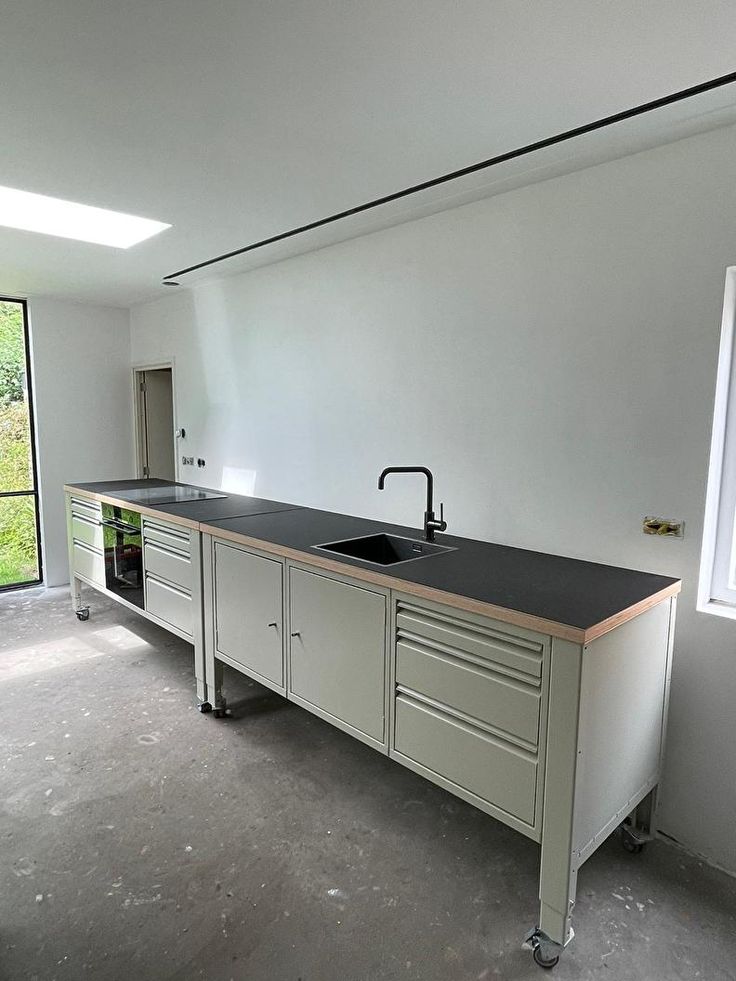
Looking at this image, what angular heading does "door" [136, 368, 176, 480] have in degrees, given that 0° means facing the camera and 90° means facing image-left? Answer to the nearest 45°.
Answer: approximately 45°

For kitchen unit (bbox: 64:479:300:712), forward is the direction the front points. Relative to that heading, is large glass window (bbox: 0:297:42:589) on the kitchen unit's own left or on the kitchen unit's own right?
on the kitchen unit's own right

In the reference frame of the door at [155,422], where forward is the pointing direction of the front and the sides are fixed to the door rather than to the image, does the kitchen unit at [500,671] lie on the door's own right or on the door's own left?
on the door's own left

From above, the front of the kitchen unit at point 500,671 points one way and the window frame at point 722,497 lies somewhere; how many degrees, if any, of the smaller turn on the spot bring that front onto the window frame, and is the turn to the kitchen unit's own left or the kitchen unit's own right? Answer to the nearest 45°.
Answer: approximately 135° to the kitchen unit's own left

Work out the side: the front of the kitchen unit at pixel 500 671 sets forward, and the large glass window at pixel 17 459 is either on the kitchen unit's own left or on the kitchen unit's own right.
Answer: on the kitchen unit's own right

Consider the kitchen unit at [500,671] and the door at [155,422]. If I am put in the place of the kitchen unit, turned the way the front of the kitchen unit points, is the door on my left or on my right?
on my right

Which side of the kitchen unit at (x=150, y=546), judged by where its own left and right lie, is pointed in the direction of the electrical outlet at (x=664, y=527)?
left
